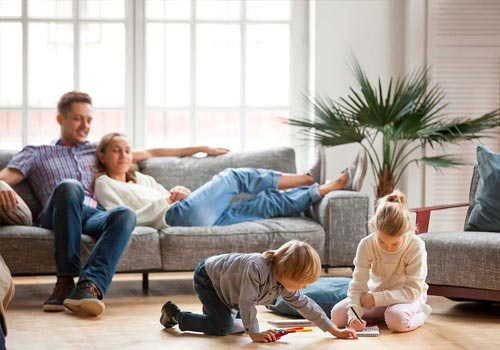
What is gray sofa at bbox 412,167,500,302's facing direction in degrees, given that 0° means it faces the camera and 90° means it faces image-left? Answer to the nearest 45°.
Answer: approximately 45°

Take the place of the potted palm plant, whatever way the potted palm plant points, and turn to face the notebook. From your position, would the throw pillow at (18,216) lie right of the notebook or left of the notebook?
right

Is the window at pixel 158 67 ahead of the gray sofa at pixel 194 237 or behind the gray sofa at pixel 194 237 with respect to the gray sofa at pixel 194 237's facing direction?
behind

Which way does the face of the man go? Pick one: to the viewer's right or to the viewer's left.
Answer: to the viewer's right

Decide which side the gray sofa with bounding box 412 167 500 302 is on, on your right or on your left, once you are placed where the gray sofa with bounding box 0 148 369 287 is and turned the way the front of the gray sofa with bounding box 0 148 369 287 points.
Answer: on your left

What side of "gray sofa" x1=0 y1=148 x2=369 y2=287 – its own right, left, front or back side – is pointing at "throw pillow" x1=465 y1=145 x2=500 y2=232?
left

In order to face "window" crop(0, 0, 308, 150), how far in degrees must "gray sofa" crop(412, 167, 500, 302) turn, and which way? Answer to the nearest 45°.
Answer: approximately 90° to its right

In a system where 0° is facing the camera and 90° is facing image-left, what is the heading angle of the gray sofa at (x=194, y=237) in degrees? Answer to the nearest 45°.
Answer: approximately 0°
